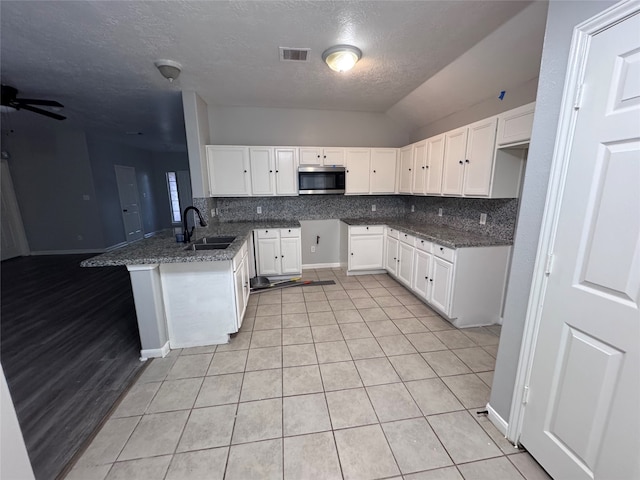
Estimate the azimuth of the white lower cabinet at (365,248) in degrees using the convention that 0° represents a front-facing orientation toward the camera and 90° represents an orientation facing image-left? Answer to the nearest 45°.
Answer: approximately 0°

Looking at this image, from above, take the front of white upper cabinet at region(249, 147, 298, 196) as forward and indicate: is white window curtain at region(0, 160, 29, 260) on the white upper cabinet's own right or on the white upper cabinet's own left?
on the white upper cabinet's own right

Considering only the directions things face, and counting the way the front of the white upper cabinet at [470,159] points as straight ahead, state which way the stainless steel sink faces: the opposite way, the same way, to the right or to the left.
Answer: the opposite way

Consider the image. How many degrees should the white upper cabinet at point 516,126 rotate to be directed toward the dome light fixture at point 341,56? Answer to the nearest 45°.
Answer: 0° — it already faces it

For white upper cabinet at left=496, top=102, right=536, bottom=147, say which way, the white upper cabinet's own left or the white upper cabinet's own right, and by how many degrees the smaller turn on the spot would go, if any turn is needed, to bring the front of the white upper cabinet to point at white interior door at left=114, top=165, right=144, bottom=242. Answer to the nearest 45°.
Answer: approximately 45° to the white upper cabinet's own right

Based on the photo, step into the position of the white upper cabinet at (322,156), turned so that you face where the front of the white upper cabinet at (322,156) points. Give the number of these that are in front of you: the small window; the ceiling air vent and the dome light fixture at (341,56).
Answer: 2

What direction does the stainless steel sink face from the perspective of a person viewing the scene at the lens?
facing to the right of the viewer

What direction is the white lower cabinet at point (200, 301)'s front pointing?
to the viewer's right
